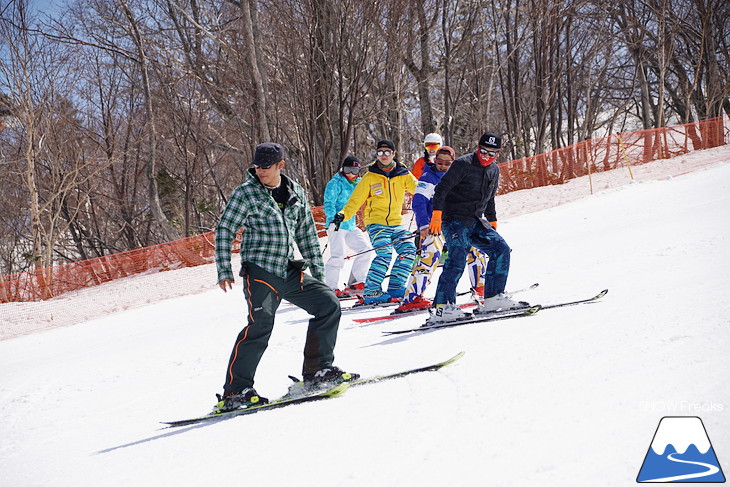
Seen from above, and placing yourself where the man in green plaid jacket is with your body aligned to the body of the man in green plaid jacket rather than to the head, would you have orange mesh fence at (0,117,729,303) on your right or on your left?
on your left

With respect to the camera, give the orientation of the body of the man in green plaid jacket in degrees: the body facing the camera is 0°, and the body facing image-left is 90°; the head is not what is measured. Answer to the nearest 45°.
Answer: approximately 315°

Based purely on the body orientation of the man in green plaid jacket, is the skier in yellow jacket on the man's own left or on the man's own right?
on the man's own left

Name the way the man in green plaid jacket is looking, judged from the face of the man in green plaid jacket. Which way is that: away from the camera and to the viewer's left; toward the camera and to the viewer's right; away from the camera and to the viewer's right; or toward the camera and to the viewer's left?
toward the camera and to the viewer's left

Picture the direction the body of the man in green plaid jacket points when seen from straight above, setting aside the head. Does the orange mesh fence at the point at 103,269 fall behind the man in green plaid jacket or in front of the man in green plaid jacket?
behind
